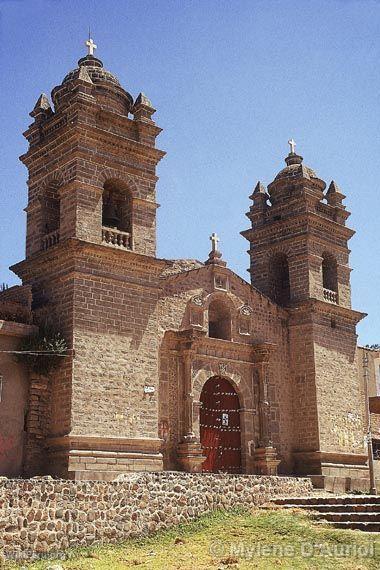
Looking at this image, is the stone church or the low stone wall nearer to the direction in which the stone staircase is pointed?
the low stone wall

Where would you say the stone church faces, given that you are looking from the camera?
facing the viewer and to the right of the viewer

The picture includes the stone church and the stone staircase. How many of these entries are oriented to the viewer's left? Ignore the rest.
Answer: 0

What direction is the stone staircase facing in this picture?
toward the camera

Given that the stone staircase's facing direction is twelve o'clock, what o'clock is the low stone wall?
The low stone wall is roughly at 2 o'clock from the stone staircase.
